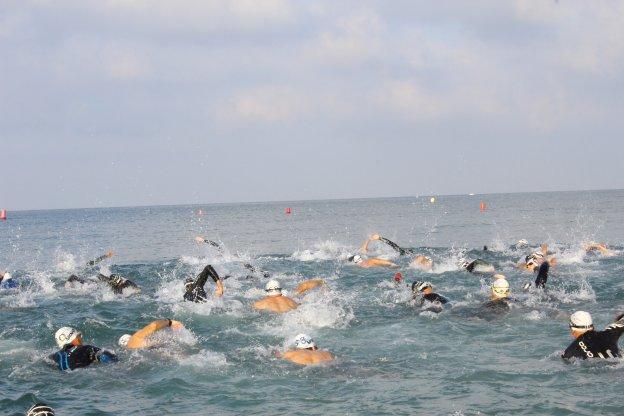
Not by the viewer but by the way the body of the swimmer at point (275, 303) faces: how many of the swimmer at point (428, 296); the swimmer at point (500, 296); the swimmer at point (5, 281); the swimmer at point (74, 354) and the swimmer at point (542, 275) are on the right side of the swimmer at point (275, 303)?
3

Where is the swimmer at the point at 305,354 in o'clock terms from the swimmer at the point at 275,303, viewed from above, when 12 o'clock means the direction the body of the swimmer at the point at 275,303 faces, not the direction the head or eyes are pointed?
the swimmer at the point at 305,354 is roughly at 6 o'clock from the swimmer at the point at 275,303.

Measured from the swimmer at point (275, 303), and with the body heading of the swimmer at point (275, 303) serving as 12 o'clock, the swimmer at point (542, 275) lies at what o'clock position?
the swimmer at point (542, 275) is roughly at 3 o'clock from the swimmer at point (275, 303).

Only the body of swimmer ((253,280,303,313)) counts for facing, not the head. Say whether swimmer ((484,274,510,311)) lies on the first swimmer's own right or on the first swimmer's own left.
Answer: on the first swimmer's own right

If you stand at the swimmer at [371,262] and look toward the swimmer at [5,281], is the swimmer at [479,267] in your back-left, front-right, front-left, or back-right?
back-left

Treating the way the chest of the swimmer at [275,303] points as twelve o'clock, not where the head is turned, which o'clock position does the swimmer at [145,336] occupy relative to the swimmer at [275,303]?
the swimmer at [145,336] is roughly at 7 o'clock from the swimmer at [275,303].

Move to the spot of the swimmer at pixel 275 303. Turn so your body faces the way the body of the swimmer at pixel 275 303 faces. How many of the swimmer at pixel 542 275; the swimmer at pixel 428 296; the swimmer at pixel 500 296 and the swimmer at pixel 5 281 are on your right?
3

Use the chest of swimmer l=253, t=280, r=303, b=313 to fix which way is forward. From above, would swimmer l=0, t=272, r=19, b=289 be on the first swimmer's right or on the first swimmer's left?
on the first swimmer's left

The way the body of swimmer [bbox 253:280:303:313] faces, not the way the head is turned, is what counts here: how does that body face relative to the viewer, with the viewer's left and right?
facing away from the viewer
